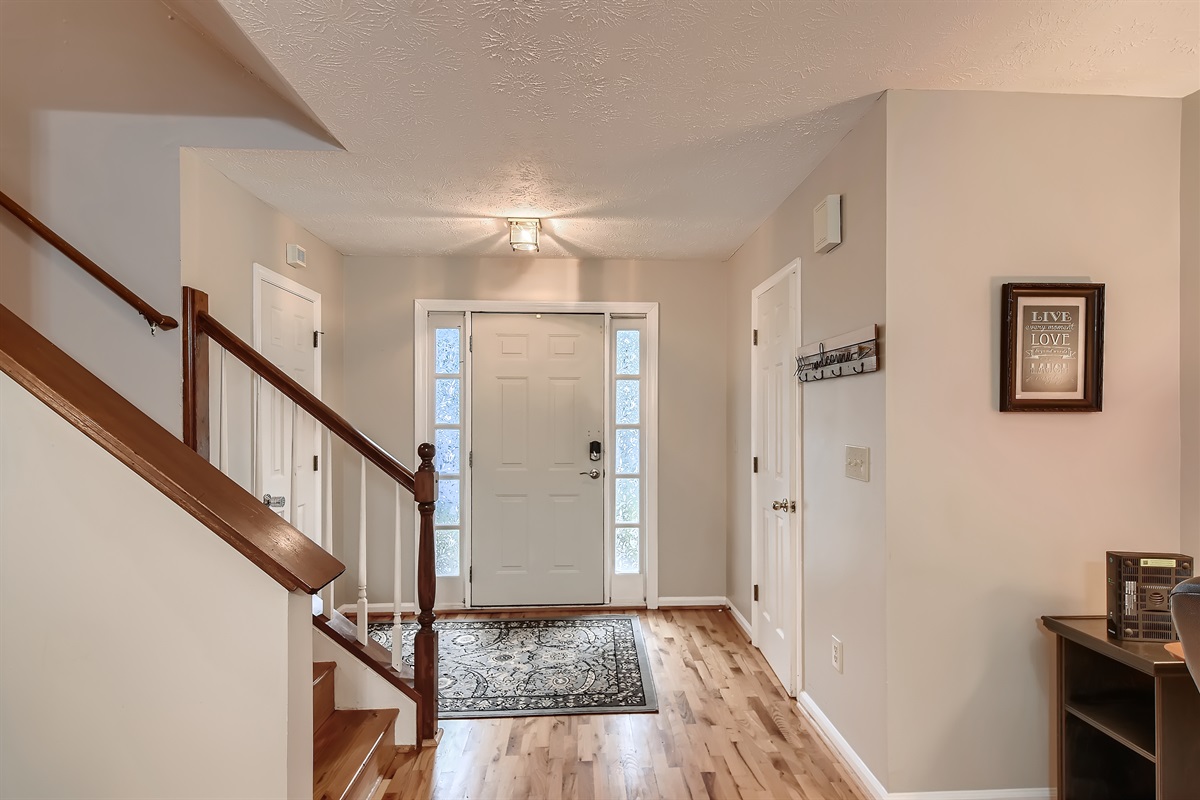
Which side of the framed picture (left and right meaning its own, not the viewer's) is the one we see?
front

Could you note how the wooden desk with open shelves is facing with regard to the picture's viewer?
facing the viewer and to the left of the viewer

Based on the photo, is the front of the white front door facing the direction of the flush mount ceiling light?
yes

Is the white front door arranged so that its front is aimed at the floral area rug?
yes

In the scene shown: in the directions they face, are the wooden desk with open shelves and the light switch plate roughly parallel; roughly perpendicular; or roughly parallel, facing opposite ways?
roughly parallel
